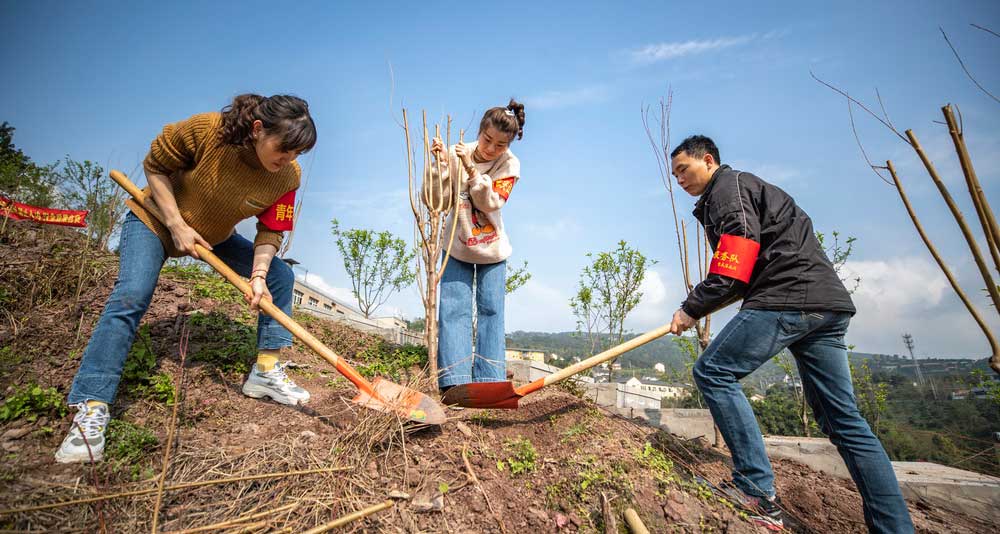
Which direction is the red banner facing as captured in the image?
toward the camera

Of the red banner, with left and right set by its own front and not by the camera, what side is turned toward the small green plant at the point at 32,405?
front

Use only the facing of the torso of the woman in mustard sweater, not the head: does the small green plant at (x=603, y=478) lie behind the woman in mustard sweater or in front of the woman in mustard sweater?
in front

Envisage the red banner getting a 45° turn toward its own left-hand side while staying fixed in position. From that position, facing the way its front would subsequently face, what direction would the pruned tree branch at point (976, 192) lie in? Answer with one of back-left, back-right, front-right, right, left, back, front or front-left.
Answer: front-right

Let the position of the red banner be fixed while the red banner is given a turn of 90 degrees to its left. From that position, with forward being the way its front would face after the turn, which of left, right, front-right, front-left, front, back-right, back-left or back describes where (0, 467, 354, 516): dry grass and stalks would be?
right

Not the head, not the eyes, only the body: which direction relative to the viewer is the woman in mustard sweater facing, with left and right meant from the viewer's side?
facing the viewer and to the right of the viewer

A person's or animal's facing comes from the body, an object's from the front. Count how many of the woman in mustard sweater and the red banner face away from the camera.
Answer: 0

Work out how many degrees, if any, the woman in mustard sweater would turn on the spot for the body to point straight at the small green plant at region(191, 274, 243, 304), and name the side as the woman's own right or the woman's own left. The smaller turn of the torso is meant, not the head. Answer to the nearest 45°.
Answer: approximately 135° to the woman's own left

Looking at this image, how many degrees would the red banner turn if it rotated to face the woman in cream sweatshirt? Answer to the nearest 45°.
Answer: approximately 45° to its left

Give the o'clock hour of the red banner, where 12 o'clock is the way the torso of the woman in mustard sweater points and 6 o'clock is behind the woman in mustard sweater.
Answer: The red banner is roughly at 7 o'clock from the woman in mustard sweater.
